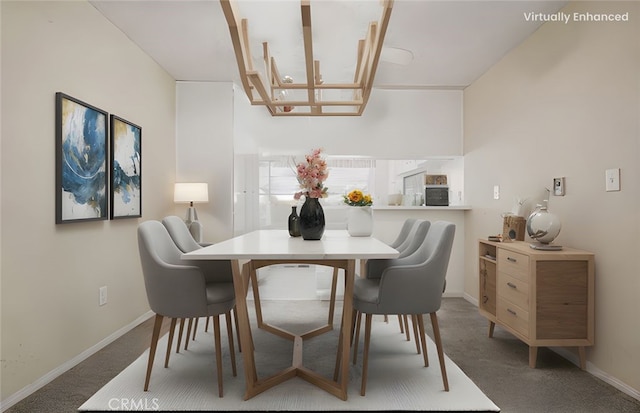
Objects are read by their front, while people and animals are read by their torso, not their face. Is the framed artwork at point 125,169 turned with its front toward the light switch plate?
yes

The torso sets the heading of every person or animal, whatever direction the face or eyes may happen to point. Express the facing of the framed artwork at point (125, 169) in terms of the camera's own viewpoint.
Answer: facing the viewer and to the right of the viewer

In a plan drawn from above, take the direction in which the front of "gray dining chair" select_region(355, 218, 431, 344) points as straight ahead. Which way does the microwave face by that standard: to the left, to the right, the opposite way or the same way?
to the left

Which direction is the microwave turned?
toward the camera

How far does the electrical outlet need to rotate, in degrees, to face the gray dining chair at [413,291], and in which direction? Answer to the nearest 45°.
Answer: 0° — it already faces it

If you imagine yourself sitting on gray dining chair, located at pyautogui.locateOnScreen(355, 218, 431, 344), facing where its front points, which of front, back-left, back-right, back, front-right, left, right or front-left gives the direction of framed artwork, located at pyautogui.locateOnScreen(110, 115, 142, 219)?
front

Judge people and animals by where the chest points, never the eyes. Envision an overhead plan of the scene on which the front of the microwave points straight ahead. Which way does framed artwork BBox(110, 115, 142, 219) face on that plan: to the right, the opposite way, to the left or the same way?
to the left

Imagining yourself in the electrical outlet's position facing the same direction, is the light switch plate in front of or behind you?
in front

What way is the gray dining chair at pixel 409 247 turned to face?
to the viewer's left

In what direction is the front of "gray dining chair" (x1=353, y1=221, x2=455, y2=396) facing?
to the viewer's left

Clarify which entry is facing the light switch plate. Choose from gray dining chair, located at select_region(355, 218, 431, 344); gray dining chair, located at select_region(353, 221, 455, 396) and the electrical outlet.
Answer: the electrical outlet

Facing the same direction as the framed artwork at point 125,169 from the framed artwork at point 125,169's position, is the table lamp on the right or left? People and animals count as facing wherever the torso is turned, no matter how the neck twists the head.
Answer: on its left

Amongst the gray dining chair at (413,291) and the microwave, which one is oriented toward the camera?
the microwave

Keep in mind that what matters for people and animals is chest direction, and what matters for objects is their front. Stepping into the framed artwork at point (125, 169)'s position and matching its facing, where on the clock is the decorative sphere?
The decorative sphere is roughly at 12 o'clock from the framed artwork.

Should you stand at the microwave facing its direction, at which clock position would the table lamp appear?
The table lamp is roughly at 2 o'clock from the microwave.

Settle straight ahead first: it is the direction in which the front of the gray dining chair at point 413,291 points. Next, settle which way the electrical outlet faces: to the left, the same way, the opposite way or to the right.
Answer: the opposite way

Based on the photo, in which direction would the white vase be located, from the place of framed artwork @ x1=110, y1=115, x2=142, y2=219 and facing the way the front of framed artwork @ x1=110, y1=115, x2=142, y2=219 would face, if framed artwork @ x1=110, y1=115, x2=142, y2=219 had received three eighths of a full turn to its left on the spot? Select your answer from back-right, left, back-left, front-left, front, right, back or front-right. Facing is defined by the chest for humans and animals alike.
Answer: back-right
